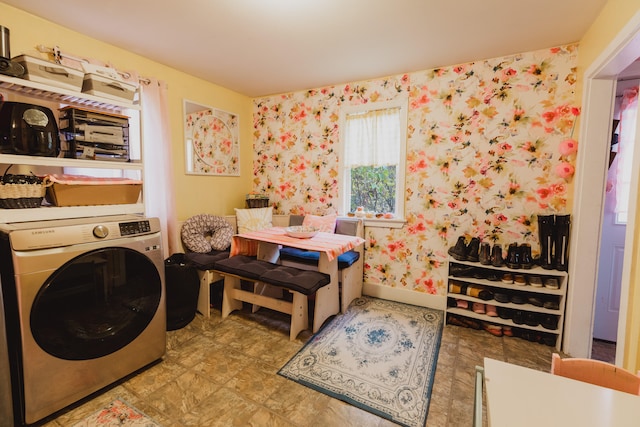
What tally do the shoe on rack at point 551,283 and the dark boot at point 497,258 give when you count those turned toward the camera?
2

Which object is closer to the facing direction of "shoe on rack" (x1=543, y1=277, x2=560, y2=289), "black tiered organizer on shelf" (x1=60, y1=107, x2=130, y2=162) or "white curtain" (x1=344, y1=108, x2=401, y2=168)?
the black tiered organizer on shelf

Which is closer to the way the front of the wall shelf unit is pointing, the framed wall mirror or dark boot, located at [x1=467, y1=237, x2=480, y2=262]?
the dark boot

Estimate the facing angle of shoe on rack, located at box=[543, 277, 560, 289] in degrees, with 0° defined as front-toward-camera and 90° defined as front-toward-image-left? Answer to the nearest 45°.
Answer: approximately 0°

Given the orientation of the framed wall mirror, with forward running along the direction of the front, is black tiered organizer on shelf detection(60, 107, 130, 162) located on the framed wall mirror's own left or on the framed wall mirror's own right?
on the framed wall mirror's own right

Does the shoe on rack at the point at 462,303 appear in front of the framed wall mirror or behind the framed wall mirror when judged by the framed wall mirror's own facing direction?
in front

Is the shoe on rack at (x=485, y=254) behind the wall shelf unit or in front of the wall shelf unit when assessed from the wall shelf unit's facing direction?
in front

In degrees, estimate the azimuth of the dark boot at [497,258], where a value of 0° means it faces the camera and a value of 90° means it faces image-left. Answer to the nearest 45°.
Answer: approximately 0°

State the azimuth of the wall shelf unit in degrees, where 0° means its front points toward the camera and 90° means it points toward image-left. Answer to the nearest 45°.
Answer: approximately 315°

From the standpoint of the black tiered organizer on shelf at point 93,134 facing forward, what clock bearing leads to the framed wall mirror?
The framed wall mirror is roughly at 9 o'clock from the black tiered organizer on shelf.

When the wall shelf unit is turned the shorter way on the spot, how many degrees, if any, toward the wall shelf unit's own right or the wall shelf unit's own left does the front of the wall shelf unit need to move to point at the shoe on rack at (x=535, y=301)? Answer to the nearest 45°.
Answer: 0° — it already faces it
